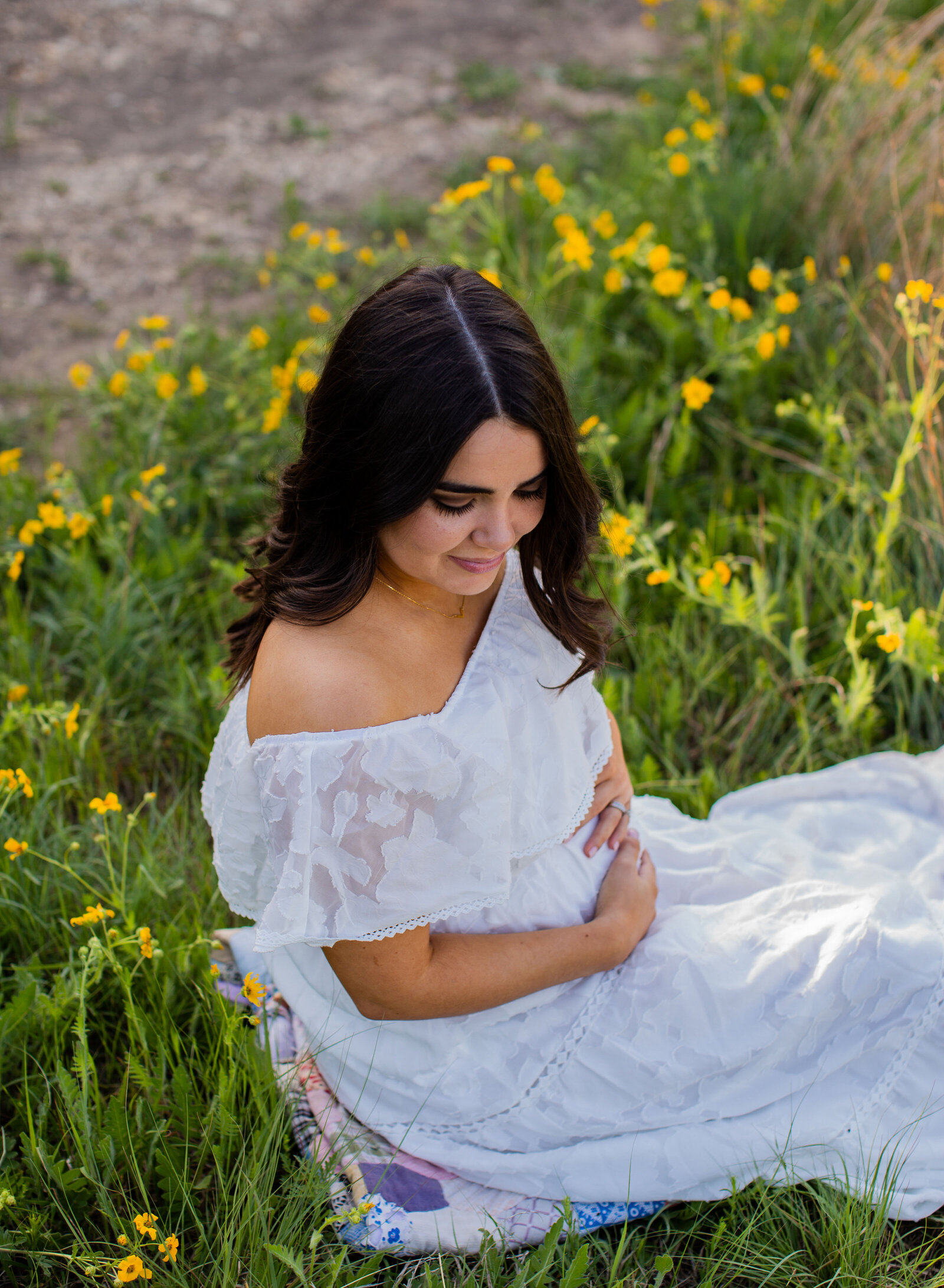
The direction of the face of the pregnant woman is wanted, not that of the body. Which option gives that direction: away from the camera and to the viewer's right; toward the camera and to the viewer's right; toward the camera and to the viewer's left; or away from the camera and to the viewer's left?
toward the camera and to the viewer's right

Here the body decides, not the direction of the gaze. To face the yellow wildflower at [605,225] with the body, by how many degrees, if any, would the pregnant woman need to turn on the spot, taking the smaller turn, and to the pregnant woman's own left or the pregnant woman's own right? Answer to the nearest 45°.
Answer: approximately 135° to the pregnant woman's own left

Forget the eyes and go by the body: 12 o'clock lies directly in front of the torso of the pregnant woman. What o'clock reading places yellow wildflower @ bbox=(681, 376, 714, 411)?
The yellow wildflower is roughly at 8 o'clock from the pregnant woman.

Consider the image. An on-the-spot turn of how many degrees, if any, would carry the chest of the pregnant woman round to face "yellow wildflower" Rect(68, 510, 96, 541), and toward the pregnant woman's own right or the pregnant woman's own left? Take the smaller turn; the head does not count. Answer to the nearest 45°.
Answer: approximately 180°

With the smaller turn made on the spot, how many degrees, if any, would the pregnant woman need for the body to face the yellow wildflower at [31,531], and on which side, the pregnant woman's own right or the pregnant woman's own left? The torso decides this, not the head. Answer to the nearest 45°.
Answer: approximately 180°

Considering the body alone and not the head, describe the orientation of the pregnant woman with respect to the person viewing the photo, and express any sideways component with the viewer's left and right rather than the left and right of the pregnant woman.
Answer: facing the viewer and to the right of the viewer

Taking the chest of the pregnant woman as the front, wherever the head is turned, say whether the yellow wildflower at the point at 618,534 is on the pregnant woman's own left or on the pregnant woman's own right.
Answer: on the pregnant woman's own left

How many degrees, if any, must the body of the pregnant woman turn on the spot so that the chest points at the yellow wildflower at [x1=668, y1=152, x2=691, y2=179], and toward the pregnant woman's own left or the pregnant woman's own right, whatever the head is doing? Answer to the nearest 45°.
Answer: approximately 135° to the pregnant woman's own left

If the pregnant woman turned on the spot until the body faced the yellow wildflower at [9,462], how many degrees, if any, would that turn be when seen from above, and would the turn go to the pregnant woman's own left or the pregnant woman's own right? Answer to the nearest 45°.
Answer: approximately 180°
